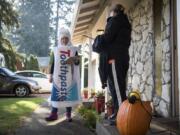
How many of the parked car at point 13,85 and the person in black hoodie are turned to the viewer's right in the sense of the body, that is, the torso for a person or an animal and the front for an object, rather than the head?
1

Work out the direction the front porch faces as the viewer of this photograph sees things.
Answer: facing the viewer and to the left of the viewer
